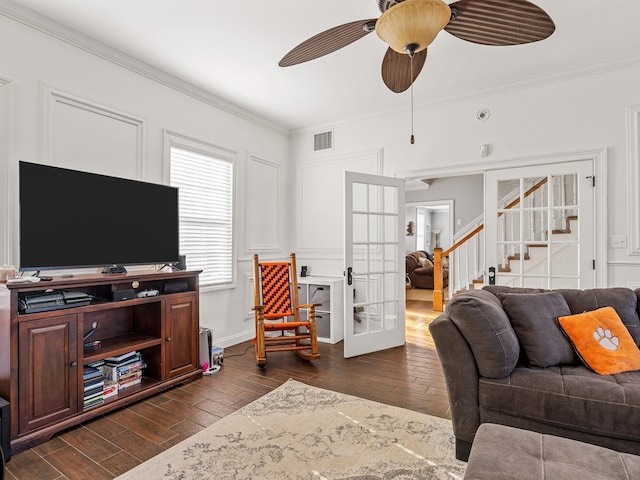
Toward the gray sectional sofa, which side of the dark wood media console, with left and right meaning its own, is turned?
front

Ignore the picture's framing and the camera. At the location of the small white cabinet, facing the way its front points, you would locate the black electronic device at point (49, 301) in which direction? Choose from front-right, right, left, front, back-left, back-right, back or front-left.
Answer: front

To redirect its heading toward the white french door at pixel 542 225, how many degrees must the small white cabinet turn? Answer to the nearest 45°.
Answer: approximately 135° to its left

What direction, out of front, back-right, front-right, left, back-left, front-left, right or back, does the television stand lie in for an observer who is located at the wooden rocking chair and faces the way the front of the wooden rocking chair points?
right

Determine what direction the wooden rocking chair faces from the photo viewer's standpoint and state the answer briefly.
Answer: facing the viewer and to the right of the viewer

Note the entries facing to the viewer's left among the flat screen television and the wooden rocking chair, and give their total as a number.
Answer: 0

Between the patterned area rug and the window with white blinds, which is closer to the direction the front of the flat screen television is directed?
the patterned area rug

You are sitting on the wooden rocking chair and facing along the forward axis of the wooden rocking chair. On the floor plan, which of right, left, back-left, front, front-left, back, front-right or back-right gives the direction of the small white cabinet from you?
left

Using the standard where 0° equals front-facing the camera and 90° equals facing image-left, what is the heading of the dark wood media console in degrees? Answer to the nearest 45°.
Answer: approximately 315°

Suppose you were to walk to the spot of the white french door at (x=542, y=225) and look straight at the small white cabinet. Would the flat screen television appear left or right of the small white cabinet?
left

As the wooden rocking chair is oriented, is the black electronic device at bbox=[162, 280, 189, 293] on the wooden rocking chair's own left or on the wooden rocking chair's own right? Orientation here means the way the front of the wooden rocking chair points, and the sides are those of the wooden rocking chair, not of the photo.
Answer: on the wooden rocking chair's own right

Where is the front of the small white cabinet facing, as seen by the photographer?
facing the viewer and to the left of the viewer

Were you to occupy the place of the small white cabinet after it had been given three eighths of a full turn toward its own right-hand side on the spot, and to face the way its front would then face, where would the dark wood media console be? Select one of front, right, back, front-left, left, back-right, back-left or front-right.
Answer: back-left

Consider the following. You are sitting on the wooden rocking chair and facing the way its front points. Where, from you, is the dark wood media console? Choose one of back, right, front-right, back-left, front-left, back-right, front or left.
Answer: right

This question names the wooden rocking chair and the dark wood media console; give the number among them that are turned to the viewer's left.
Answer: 0

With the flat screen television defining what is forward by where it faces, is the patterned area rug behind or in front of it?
in front

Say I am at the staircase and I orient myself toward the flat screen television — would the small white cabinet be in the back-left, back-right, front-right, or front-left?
front-right
